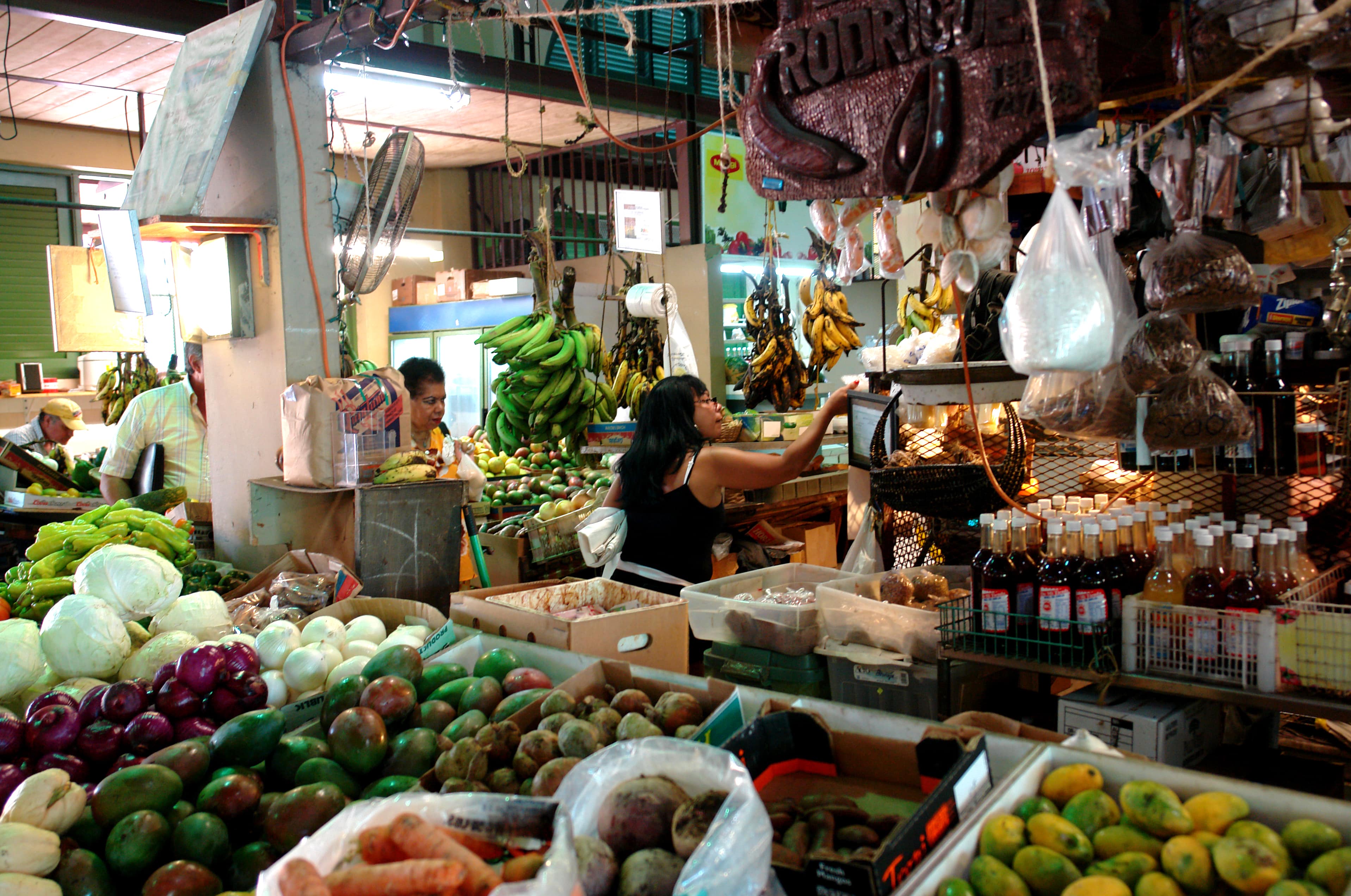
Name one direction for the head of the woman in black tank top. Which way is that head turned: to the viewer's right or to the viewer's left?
to the viewer's right

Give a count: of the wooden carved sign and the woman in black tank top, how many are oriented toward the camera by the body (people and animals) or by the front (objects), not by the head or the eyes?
1

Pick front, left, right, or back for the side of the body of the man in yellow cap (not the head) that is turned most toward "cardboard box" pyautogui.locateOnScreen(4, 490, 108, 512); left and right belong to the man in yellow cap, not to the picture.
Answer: right

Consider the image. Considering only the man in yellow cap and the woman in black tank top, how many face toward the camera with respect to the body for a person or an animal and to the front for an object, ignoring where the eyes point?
0

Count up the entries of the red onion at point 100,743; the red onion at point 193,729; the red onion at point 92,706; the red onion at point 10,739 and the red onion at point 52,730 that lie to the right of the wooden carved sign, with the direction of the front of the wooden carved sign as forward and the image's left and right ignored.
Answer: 5

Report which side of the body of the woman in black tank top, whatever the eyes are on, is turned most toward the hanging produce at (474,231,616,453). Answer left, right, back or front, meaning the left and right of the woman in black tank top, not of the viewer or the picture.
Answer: left

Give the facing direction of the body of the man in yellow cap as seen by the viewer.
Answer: to the viewer's right

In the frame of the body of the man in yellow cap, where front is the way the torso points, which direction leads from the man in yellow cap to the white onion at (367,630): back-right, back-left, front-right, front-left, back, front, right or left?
right

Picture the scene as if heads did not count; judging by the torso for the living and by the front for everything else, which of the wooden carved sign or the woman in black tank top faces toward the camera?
the wooden carved sign

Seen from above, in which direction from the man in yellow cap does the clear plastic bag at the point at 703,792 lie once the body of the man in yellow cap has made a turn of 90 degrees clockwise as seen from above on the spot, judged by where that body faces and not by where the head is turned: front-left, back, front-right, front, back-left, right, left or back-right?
front

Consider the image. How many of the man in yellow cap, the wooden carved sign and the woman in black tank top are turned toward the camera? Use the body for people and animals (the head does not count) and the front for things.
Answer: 1

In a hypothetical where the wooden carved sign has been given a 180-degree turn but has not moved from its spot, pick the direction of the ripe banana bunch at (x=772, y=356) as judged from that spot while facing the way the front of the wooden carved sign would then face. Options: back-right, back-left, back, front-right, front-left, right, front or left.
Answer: front

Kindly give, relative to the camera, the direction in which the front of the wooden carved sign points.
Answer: facing the viewer
